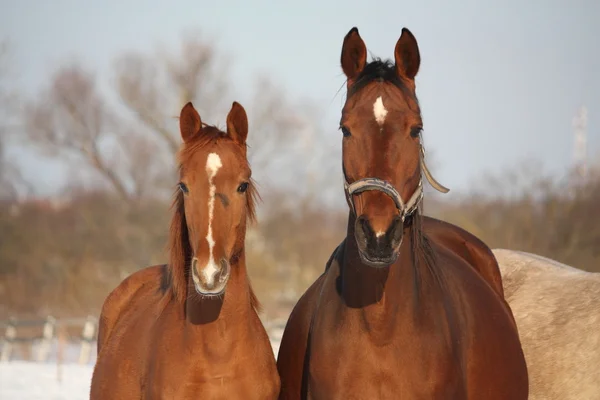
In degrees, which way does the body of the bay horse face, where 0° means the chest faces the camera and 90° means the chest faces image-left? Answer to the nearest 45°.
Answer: approximately 0°

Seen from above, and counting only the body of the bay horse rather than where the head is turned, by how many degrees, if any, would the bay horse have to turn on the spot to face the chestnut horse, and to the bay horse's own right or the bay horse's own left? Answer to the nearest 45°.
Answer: approximately 135° to the bay horse's own right
